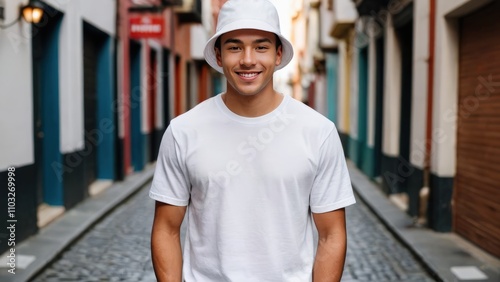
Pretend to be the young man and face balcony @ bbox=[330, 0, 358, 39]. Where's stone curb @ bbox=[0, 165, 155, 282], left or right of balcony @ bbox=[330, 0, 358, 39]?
left

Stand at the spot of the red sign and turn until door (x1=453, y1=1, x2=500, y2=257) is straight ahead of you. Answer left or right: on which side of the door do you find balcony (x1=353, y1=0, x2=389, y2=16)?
left

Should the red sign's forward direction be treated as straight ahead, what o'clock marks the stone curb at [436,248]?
The stone curb is roughly at 11 o'clock from the red sign.

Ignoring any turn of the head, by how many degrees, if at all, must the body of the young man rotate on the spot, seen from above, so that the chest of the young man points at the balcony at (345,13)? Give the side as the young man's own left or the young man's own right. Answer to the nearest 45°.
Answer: approximately 180°

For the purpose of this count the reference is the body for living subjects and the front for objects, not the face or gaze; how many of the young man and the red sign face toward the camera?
2

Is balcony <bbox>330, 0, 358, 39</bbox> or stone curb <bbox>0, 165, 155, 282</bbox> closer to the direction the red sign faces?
the stone curb

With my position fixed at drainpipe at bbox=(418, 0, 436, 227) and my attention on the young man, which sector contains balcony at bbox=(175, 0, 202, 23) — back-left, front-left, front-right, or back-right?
back-right

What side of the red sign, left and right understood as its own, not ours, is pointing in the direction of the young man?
front

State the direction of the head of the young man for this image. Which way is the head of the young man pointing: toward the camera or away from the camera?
toward the camera

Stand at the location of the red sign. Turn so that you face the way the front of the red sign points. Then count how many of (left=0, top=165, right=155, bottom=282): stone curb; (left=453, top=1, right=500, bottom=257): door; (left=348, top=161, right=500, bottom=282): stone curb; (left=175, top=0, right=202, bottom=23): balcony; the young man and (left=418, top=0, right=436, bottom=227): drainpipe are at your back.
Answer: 1

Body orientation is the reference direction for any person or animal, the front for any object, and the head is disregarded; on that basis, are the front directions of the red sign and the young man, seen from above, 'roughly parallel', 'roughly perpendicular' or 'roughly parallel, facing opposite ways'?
roughly parallel

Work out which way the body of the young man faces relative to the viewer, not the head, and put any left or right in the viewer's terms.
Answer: facing the viewer

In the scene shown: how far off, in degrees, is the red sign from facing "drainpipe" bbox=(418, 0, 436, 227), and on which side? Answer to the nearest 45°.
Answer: approximately 45° to its left

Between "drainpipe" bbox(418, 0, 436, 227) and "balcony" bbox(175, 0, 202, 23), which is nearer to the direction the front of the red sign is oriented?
the drainpipe
